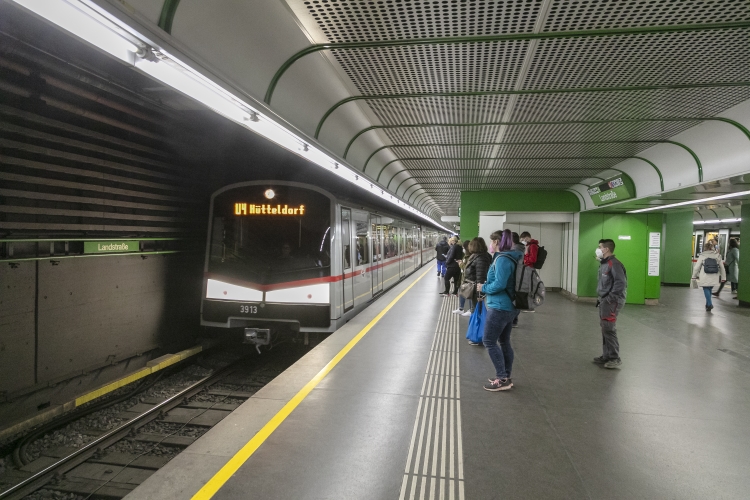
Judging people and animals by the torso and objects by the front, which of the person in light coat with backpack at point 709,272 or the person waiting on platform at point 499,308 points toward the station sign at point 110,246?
the person waiting on platform at point 499,308

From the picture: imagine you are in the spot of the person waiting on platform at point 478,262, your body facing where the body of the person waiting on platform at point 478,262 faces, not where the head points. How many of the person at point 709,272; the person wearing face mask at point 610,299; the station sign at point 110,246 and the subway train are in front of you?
2

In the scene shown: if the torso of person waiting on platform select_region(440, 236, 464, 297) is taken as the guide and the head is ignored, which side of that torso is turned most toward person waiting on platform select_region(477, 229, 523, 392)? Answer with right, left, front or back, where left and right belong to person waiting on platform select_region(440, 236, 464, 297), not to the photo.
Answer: left

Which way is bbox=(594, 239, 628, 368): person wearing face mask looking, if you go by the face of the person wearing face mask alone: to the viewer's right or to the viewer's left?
to the viewer's left

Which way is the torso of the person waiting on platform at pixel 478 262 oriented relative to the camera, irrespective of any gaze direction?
to the viewer's left

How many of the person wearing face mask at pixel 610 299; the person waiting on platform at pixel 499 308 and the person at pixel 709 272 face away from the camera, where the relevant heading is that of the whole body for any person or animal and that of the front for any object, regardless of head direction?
1

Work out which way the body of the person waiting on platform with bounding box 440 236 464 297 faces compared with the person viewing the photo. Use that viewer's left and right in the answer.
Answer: facing to the left of the viewer

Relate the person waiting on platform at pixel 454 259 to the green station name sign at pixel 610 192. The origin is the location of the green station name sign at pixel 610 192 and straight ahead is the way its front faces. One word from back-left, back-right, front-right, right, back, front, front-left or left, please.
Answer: front-right

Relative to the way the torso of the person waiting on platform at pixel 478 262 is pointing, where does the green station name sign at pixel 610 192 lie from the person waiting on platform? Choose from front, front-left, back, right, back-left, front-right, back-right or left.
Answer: back-right

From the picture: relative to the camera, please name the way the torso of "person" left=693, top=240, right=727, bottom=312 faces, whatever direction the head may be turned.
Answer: away from the camera

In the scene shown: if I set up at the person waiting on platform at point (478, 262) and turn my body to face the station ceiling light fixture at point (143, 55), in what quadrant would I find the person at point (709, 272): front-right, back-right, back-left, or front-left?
back-left

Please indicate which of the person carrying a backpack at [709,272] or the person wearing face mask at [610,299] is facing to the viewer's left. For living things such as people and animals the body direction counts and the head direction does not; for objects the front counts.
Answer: the person wearing face mask

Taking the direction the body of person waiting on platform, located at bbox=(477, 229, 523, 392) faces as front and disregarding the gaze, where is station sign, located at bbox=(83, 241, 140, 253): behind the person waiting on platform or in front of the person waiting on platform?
in front
